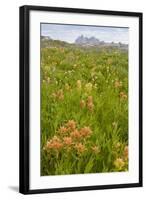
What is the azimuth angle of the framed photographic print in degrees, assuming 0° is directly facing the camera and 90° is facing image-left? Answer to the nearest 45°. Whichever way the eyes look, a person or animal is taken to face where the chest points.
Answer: approximately 315°
